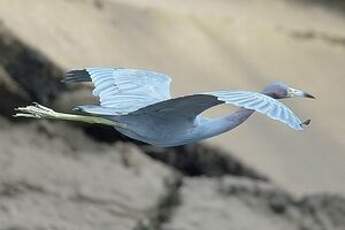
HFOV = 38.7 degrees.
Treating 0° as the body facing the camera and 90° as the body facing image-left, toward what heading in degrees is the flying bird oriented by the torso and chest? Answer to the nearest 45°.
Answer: approximately 270°
